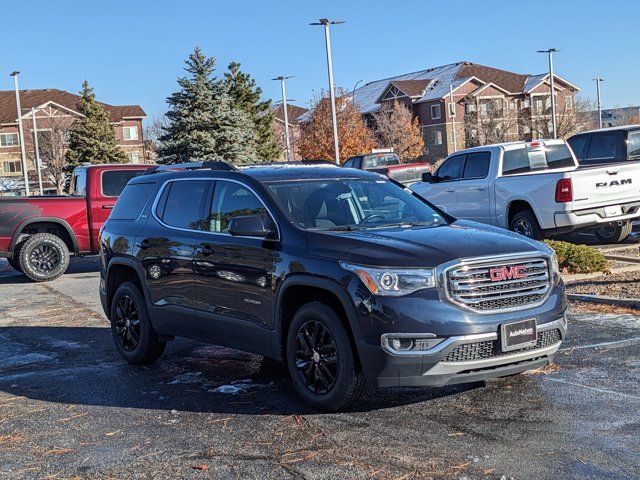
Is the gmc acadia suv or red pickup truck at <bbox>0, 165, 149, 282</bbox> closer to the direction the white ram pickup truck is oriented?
the red pickup truck

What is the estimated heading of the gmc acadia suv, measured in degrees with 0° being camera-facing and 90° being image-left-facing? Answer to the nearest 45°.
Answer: approximately 315°

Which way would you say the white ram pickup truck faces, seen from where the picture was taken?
facing away from the viewer and to the left of the viewer

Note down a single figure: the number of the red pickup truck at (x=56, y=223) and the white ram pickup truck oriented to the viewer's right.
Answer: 1

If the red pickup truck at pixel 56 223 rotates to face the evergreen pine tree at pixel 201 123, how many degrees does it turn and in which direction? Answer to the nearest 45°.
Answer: approximately 90° to its left

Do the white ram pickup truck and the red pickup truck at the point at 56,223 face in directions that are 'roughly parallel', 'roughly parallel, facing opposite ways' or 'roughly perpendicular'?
roughly perpendicular

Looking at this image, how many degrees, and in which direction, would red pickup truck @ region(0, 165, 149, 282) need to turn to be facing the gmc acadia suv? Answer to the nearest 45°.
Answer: approximately 90° to its right

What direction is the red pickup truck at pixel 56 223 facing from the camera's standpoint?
to the viewer's right

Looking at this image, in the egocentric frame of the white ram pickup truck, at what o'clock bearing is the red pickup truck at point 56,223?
The red pickup truck is roughly at 10 o'clock from the white ram pickup truck.

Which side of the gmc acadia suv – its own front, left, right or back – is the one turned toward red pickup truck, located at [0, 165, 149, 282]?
back

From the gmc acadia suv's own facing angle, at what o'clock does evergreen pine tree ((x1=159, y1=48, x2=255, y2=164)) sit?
The evergreen pine tree is roughly at 7 o'clock from the gmc acadia suv.

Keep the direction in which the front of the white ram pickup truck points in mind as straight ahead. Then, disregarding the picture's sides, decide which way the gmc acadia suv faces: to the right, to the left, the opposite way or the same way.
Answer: the opposite way

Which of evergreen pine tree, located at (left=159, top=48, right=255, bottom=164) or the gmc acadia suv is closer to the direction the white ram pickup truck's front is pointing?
the evergreen pine tree

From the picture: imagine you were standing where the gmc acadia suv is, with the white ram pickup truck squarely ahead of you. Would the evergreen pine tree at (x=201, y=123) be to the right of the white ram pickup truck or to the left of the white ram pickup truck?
left
